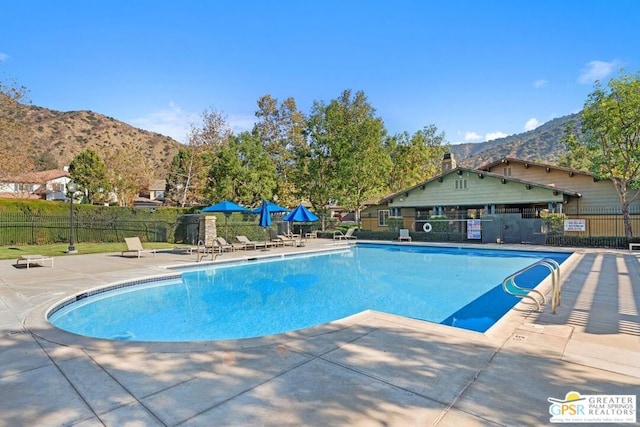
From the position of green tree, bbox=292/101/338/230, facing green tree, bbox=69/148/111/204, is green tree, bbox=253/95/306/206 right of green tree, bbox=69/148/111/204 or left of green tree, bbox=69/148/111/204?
right

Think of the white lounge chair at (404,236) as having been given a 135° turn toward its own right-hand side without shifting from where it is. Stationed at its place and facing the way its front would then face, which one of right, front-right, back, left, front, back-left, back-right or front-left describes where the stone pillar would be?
left

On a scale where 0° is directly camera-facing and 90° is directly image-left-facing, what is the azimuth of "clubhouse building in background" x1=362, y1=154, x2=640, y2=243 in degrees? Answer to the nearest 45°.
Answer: approximately 0°

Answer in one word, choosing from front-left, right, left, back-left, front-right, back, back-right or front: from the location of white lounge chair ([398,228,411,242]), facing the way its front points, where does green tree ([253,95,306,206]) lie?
back-right

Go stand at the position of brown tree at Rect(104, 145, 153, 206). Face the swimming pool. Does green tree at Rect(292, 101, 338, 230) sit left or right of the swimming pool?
left

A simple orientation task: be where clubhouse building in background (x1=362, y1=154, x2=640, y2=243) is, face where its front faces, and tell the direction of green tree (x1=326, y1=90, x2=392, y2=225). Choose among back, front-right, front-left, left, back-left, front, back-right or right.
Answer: right

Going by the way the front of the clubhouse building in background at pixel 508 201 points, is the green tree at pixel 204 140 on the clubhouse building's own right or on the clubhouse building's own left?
on the clubhouse building's own right
